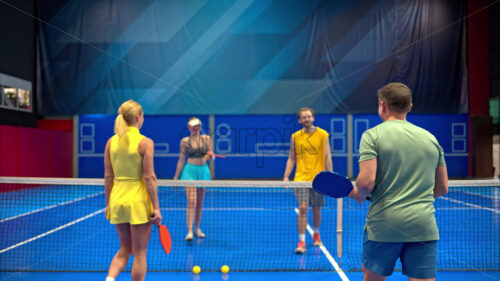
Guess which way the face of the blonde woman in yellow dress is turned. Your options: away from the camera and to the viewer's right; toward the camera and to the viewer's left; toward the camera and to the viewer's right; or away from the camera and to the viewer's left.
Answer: away from the camera and to the viewer's right

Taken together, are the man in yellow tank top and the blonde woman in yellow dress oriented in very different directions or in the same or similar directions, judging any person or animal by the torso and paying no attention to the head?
very different directions

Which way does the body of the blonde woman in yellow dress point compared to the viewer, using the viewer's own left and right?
facing away from the viewer and to the right of the viewer

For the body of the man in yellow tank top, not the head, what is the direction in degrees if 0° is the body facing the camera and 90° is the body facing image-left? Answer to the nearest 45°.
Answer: approximately 0°

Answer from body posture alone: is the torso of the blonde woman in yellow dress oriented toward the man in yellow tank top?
yes

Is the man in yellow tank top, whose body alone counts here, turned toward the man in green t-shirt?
yes

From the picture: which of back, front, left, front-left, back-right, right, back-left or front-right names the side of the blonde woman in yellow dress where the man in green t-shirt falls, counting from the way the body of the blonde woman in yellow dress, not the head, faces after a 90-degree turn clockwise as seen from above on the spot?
front

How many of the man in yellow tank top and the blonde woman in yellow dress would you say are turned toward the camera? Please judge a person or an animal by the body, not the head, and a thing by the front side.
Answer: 1
